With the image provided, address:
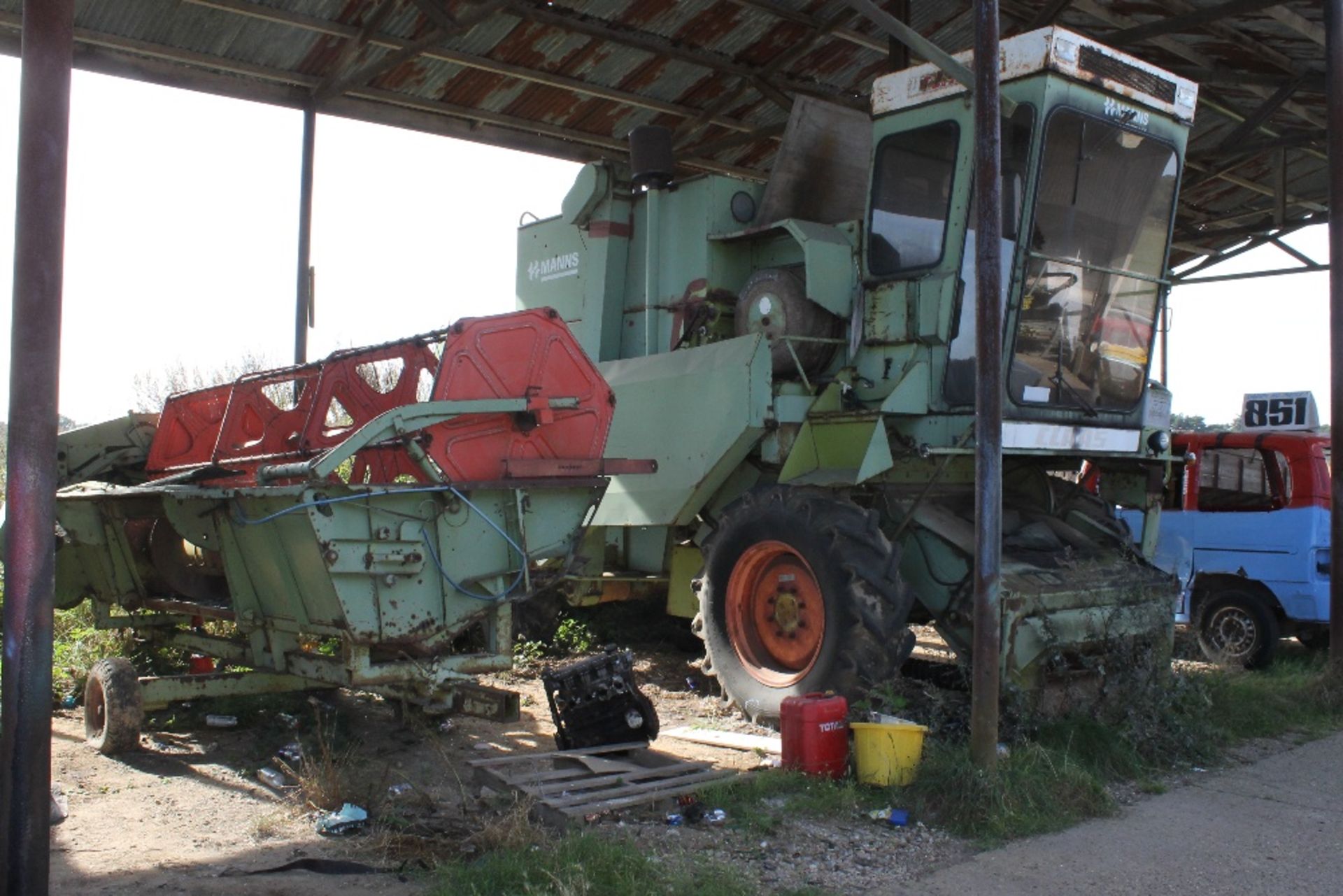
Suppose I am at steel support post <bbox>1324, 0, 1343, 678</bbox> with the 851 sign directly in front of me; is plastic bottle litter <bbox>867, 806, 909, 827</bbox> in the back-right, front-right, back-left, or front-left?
back-left

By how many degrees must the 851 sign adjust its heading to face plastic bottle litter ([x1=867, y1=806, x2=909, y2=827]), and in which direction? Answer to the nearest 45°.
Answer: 0° — it already faces it

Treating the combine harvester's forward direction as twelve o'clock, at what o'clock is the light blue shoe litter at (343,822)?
The light blue shoe litter is roughly at 3 o'clock from the combine harvester.

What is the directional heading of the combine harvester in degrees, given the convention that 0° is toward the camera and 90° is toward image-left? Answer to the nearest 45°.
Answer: approximately 315°

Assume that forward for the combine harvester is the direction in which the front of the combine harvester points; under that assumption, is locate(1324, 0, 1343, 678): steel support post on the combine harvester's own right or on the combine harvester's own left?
on the combine harvester's own left

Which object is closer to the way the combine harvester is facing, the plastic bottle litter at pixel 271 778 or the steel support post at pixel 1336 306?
the steel support post

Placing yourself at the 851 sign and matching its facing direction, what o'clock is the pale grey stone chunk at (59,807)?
The pale grey stone chunk is roughly at 1 o'clock from the 851 sign.

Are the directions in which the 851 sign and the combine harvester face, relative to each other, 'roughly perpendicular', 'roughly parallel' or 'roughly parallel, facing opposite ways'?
roughly perpendicular
